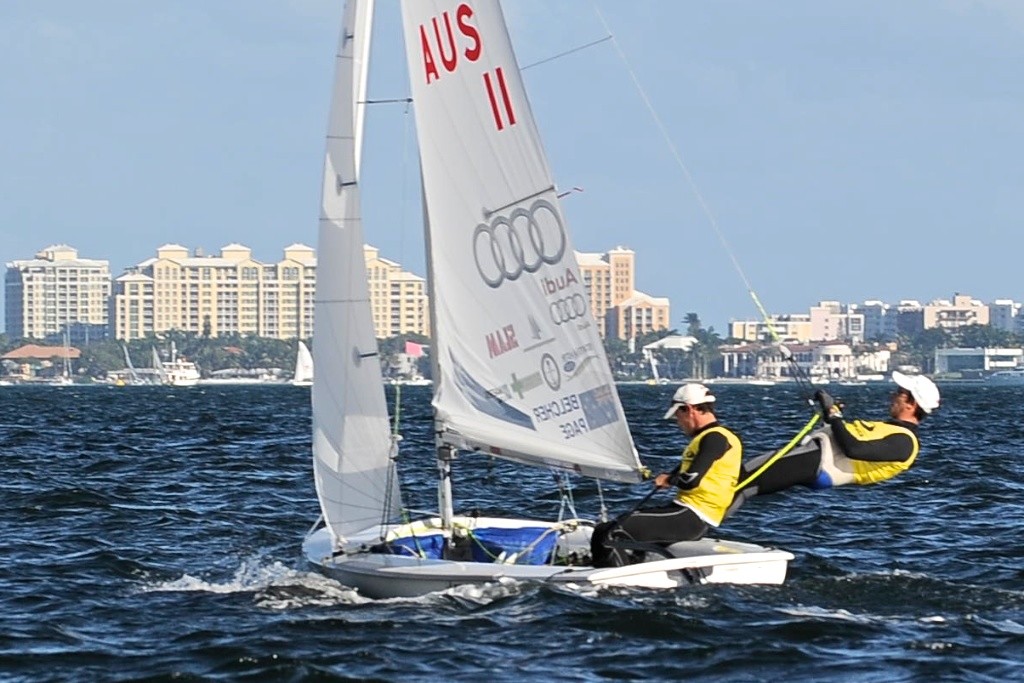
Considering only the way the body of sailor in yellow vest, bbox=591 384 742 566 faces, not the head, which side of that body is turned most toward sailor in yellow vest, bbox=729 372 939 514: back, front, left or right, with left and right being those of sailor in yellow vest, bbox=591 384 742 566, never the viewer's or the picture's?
back

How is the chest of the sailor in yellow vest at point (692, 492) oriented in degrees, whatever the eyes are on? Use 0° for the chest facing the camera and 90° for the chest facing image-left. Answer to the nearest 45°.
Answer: approximately 90°
